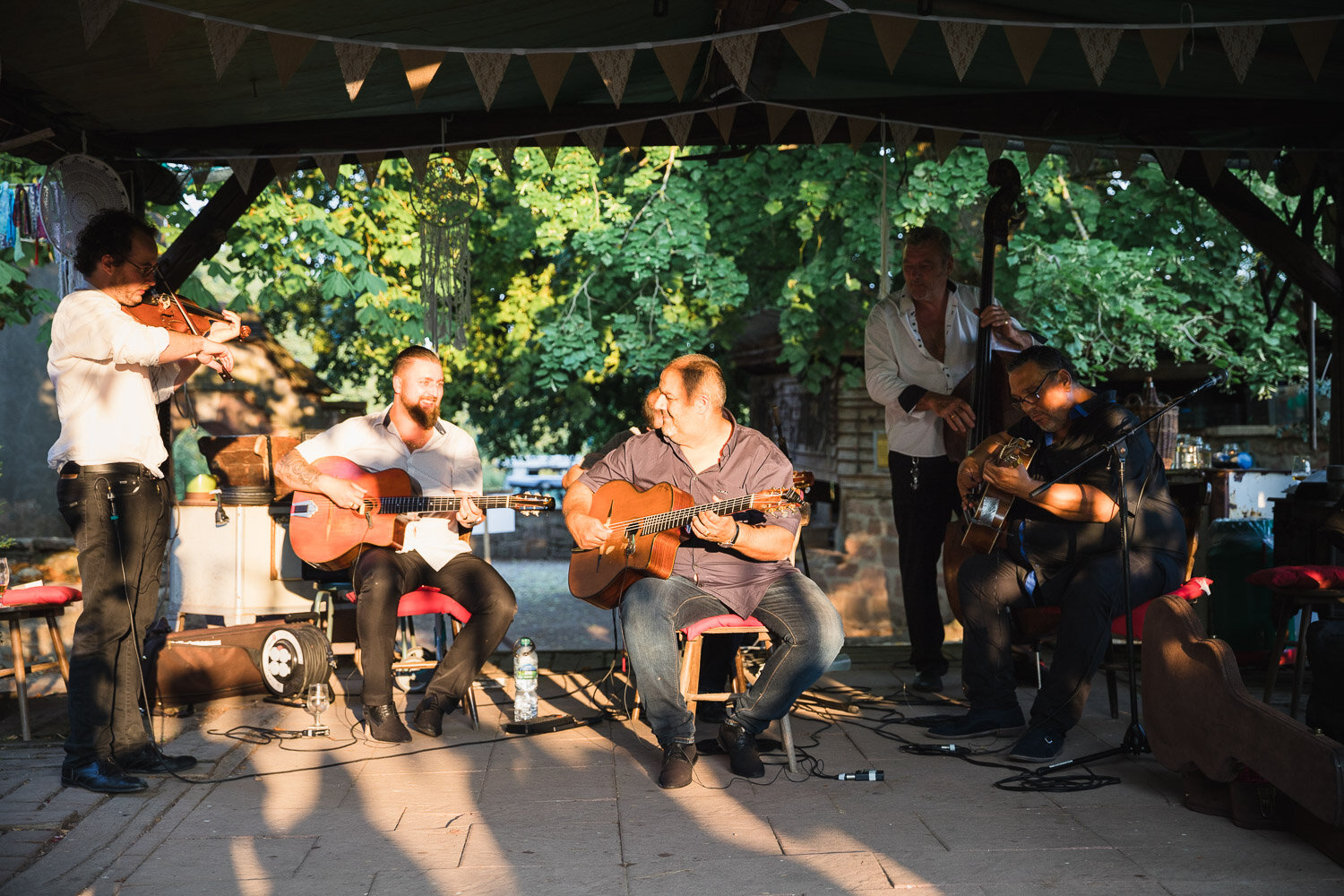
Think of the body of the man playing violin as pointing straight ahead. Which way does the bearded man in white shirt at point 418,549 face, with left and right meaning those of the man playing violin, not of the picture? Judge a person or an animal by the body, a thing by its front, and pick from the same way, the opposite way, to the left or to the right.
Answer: to the right

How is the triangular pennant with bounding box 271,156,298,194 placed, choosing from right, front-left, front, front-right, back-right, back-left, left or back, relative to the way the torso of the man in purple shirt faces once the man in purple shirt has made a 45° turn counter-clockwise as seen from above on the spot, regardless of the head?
back

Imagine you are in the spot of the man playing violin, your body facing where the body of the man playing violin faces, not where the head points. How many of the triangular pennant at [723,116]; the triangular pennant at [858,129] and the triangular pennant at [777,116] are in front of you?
3

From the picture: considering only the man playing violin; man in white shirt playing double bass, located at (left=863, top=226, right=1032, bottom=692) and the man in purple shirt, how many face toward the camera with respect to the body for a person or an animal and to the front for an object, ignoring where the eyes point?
2

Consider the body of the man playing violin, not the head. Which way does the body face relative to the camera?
to the viewer's right

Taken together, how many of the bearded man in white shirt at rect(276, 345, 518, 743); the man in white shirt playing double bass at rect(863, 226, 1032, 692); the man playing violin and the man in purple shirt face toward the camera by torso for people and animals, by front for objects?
3

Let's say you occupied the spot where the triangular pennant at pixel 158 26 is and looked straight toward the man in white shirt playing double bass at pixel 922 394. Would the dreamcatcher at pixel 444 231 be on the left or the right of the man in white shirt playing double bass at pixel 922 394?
left

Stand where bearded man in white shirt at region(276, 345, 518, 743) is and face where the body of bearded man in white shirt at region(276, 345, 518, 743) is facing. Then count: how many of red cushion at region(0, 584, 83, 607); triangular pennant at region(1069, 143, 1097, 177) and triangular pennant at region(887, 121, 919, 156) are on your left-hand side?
2

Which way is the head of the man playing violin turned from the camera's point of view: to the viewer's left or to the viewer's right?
to the viewer's right

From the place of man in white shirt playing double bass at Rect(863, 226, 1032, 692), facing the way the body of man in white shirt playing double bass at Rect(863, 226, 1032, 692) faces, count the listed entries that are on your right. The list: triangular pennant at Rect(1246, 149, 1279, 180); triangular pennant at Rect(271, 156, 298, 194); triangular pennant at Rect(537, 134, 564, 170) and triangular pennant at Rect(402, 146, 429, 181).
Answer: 3

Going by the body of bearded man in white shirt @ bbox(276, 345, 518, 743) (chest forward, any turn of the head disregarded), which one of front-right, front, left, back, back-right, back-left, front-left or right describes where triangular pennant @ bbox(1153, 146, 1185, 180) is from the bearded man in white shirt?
left

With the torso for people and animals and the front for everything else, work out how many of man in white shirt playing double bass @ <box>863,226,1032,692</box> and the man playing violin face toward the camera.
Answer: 1
